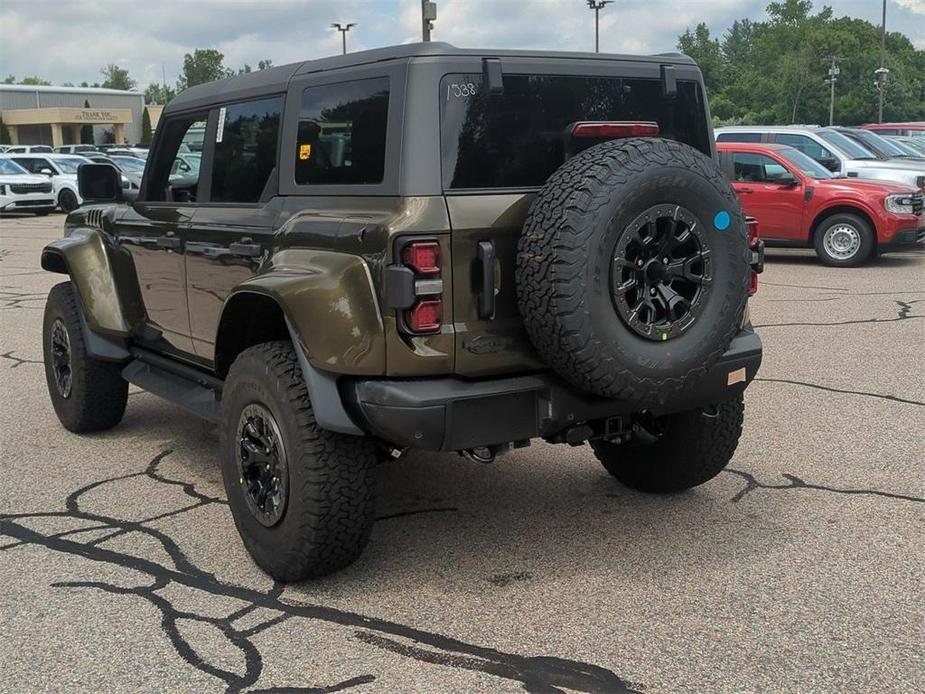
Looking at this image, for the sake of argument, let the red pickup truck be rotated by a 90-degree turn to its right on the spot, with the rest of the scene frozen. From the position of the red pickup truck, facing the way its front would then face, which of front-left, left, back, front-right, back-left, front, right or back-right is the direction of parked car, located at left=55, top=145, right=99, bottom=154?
right

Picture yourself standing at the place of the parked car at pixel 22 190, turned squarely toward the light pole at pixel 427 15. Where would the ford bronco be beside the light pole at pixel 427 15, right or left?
right

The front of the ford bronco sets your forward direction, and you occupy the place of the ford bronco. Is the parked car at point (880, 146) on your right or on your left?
on your right

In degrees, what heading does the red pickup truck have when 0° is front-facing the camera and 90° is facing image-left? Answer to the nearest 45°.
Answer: approximately 315°

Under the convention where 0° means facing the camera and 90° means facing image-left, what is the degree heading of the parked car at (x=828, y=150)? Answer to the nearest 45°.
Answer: approximately 315°

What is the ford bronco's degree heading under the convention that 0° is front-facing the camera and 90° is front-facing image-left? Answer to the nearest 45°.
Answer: approximately 135°

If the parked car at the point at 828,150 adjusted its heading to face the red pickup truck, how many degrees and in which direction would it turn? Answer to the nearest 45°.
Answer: approximately 45° to its right
